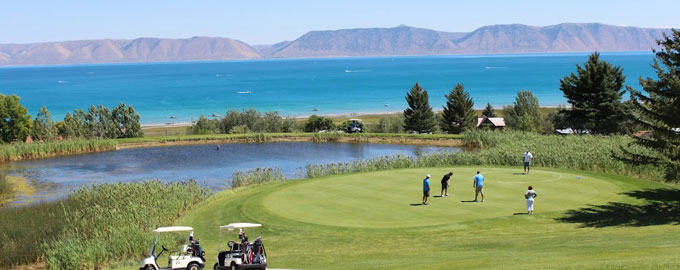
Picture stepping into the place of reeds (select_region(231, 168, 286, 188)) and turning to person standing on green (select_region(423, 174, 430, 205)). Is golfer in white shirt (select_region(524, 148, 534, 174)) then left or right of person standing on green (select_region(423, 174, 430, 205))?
left

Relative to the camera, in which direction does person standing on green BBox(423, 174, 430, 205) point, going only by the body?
to the viewer's right

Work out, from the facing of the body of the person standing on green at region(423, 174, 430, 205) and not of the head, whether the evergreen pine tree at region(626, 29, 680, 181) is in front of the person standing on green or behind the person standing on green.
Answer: in front

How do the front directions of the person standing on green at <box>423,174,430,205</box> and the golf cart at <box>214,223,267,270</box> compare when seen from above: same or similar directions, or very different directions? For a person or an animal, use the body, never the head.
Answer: very different directions

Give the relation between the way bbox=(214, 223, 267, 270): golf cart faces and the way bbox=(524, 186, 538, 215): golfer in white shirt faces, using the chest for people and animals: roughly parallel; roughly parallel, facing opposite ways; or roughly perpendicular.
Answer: roughly perpendicular

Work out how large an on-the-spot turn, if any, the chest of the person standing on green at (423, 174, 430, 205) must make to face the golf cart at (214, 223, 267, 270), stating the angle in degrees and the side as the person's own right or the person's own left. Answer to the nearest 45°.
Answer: approximately 135° to the person's own right

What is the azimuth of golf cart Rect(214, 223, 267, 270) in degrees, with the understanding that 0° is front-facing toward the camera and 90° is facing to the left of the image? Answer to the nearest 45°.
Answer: approximately 135°

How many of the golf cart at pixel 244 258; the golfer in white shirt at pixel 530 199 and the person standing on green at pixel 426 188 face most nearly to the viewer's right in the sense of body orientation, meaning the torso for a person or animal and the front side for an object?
1

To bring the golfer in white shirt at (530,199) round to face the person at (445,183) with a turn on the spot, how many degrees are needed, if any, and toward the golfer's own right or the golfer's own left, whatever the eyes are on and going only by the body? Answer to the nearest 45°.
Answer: approximately 45° to the golfer's own left
